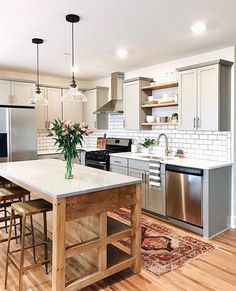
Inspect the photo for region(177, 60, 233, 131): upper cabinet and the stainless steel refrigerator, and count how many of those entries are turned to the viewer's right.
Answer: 0

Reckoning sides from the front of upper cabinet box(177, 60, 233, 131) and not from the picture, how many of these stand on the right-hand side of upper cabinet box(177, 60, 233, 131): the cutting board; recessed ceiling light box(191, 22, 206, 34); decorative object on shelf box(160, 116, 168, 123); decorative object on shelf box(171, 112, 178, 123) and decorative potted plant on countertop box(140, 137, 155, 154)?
4

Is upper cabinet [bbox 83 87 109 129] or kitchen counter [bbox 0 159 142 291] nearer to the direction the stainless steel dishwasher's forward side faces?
the kitchen counter

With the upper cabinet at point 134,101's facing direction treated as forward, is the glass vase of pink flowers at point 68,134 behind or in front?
in front

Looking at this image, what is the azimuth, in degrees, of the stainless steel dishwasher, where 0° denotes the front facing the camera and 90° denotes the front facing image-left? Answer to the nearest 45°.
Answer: approximately 45°

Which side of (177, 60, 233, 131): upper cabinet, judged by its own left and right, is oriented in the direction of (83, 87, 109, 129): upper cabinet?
right

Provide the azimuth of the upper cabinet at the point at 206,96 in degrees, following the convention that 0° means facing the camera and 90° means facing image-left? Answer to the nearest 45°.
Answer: approximately 45°

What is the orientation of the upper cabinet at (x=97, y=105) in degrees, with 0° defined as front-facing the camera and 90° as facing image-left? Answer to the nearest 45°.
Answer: approximately 45°
